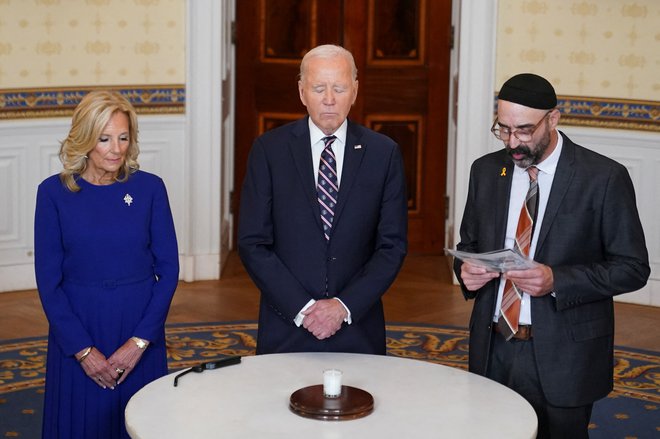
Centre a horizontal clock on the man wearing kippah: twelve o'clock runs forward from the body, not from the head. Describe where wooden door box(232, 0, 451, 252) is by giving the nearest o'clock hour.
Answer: The wooden door is roughly at 4 o'clock from the man wearing kippah.

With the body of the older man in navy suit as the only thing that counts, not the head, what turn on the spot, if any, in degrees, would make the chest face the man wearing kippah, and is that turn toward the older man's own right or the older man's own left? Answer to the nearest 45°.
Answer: approximately 45° to the older man's own left

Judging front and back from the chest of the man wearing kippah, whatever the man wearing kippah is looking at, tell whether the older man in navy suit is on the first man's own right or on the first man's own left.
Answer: on the first man's own right

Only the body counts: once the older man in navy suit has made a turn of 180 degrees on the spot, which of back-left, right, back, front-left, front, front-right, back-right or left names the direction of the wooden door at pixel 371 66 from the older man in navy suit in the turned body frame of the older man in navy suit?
front

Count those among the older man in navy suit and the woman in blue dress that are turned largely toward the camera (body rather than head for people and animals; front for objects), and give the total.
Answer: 2

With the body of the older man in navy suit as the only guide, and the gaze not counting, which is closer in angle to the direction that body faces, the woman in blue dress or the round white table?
the round white table

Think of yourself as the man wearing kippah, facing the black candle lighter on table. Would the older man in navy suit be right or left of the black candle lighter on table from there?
right

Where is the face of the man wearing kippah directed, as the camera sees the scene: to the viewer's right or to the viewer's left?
to the viewer's left

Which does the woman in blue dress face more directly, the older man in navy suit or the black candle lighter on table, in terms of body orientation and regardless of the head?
the black candle lighter on table

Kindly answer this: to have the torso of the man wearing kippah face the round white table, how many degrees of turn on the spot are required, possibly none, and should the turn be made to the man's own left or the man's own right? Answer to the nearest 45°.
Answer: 0° — they already face it

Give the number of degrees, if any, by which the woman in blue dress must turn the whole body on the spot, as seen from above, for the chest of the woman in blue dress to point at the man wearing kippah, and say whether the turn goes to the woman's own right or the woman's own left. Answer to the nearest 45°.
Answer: approximately 45° to the woman's own left

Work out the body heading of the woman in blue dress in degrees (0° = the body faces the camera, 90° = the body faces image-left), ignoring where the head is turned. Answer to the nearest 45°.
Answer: approximately 0°

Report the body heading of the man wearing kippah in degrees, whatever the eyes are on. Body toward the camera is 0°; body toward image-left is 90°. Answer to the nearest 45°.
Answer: approximately 45°

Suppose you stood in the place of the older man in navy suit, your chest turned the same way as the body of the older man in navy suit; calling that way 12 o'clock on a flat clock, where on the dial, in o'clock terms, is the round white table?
The round white table is roughly at 12 o'clock from the older man in navy suit.

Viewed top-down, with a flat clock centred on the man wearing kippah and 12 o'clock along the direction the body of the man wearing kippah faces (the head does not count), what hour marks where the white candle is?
The white candle is roughly at 12 o'clock from the man wearing kippah.

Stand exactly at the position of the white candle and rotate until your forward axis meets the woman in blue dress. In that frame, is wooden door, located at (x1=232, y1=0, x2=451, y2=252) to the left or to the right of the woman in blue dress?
right
